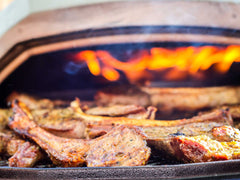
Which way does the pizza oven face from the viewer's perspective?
toward the camera

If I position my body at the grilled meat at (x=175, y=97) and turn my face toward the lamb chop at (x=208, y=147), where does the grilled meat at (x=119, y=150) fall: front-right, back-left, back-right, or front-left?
front-right
